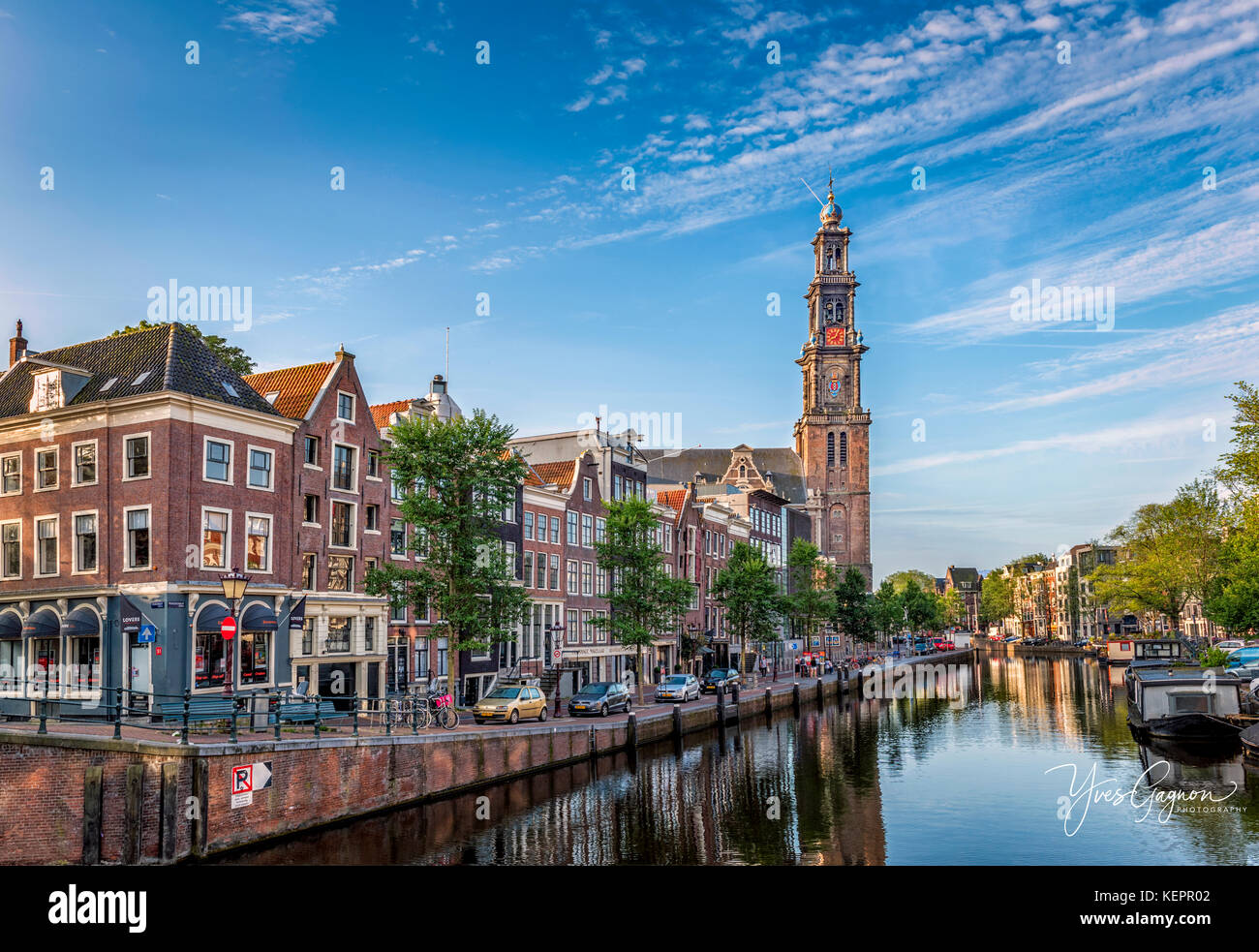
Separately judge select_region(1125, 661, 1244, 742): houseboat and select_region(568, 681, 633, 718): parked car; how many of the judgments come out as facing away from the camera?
0

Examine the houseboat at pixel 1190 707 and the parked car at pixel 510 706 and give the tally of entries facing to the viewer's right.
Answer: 0

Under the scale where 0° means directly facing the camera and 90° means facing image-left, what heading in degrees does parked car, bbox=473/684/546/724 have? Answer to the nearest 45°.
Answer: approximately 45°

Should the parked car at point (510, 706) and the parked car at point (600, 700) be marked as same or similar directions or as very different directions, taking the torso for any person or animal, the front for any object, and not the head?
same or similar directions

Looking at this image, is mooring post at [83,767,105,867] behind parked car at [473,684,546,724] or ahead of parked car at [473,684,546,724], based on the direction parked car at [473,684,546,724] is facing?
ahead

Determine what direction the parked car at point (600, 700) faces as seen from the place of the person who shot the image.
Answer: facing the viewer and to the left of the viewer

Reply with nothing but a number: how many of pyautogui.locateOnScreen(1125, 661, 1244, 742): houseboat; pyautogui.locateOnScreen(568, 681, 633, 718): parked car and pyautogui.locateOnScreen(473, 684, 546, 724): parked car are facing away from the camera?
0

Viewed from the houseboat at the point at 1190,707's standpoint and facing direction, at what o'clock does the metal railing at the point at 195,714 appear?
The metal railing is roughly at 1 o'clock from the houseboat.

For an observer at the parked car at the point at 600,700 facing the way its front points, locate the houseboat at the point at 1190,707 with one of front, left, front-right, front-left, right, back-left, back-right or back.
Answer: back-left

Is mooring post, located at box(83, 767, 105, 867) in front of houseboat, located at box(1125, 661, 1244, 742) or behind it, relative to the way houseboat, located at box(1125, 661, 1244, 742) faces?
in front

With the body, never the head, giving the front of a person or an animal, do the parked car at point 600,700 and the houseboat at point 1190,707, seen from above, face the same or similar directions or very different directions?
same or similar directions

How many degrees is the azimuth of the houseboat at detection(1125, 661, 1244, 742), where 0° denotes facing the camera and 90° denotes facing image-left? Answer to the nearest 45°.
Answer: approximately 0°

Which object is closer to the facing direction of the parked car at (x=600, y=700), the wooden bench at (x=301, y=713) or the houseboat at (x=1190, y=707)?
the wooden bench
